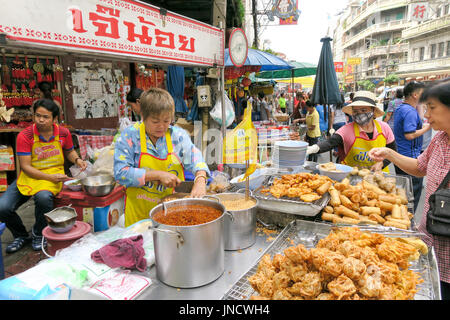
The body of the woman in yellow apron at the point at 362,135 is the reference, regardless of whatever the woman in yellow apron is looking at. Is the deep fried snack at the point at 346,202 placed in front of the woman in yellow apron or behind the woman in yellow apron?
in front

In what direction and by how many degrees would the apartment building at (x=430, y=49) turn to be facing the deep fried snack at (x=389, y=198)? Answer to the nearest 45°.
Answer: approximately 45° to its left

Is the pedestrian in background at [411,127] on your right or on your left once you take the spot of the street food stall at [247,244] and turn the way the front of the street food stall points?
on your left

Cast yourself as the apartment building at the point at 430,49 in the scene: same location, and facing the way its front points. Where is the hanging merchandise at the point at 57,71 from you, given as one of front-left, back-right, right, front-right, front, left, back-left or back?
front-left

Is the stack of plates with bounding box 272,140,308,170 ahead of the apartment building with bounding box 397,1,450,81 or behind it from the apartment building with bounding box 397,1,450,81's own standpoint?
ahead

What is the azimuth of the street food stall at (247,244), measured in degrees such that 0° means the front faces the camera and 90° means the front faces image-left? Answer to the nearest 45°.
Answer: approximately 315°

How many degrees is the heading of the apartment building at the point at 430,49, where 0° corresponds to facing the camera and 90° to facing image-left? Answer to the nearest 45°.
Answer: approximately 45°

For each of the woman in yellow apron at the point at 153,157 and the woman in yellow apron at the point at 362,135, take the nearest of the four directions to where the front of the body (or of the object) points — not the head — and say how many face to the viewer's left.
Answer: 0

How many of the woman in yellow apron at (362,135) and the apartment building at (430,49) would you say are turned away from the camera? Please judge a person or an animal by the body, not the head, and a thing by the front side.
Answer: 0

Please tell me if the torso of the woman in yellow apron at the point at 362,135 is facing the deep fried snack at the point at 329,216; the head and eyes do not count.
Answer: yes

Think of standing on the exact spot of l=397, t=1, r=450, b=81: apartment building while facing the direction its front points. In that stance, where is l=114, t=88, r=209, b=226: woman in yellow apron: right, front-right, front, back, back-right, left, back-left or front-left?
front-left
